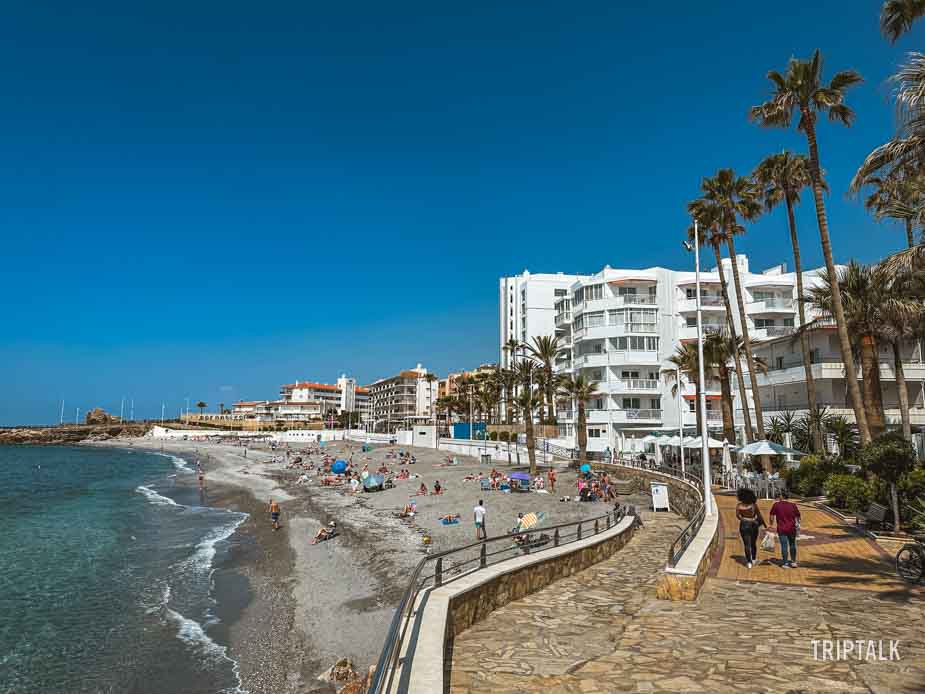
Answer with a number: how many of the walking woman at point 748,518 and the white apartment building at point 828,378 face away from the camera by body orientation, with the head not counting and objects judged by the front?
1

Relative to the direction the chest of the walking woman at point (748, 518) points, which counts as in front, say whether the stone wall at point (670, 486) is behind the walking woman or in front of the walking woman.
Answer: in front

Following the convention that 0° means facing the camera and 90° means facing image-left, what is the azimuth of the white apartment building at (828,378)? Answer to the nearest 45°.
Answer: approximately 45°

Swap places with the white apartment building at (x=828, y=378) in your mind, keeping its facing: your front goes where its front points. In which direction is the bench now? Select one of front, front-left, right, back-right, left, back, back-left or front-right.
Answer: front-left

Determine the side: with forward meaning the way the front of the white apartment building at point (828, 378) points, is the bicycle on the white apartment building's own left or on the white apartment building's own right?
on the white apartment building's own left

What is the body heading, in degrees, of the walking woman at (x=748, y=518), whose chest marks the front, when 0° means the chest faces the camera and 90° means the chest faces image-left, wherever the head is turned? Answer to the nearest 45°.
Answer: approximately 180°

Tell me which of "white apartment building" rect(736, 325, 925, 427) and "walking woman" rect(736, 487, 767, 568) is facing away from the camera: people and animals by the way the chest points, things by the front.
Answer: the walking woman

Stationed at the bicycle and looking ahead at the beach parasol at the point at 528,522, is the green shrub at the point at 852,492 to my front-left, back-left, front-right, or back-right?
front-right

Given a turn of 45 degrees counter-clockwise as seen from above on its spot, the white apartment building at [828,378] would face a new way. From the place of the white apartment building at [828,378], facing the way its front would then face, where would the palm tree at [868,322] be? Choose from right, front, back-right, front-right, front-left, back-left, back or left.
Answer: front

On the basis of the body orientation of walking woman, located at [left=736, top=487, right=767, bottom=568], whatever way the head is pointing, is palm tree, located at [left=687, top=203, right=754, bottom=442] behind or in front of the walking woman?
in front

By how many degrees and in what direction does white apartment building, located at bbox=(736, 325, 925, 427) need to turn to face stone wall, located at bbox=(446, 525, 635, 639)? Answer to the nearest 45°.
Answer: approximately 45° to its left
